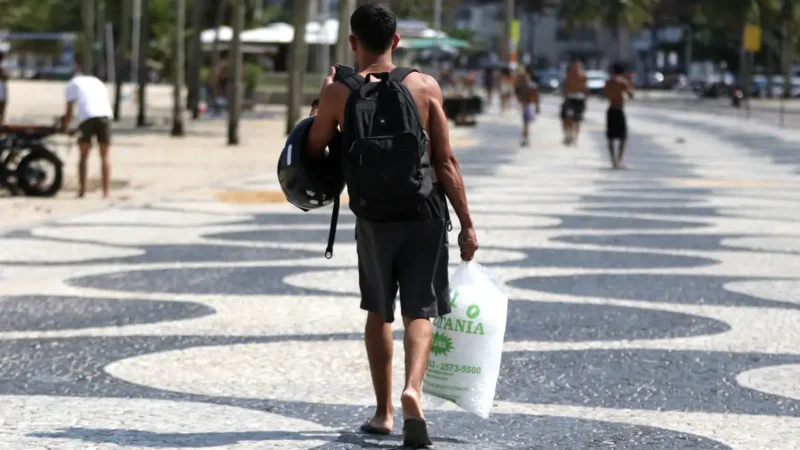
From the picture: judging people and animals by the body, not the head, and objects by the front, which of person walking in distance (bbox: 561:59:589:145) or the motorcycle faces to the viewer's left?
the motorcycle

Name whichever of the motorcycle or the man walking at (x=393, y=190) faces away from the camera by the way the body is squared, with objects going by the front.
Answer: the man walking

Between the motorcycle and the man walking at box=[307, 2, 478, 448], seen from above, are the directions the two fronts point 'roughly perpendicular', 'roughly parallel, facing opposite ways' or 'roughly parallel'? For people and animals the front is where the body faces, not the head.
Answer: roughly perpendicular

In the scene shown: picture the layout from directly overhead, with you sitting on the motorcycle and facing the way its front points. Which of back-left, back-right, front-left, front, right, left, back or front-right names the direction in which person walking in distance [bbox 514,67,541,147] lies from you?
back-right

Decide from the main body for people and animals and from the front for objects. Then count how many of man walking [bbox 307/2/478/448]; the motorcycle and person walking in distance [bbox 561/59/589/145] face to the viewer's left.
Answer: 1

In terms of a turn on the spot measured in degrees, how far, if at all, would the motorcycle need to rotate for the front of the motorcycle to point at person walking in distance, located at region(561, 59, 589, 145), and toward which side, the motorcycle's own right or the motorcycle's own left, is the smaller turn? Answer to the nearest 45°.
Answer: approximately 135° to the motorcycle's own right

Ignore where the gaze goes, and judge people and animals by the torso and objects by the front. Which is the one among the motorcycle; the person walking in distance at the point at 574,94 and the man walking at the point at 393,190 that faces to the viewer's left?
the motorcycle

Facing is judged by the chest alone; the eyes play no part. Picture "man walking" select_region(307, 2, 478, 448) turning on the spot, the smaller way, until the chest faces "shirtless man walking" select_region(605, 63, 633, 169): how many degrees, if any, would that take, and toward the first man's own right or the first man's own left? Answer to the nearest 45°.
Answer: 0° — they already face them

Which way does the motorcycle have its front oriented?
to the viewer's left

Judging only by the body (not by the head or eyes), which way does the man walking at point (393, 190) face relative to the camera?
away from the camera
